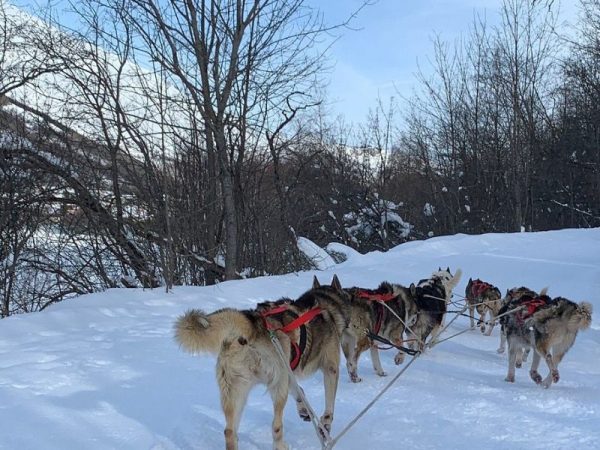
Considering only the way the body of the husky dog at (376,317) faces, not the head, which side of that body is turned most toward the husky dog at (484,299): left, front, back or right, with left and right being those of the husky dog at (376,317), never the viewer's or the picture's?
front

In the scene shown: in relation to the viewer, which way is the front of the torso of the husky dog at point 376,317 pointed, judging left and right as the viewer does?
facing away from the viewer and to the right of the viewer

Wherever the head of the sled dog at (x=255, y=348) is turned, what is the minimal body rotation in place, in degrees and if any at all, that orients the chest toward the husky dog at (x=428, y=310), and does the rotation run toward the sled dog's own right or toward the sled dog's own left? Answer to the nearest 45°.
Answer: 0° — it already faces it

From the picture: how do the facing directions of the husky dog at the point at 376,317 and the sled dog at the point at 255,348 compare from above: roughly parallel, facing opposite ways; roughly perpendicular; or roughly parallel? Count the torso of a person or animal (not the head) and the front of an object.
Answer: roughly parallel

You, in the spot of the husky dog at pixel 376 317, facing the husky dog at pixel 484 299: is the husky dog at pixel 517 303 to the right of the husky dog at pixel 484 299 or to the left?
right

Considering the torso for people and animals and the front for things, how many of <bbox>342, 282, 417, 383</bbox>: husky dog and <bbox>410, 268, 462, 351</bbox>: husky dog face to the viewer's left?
0

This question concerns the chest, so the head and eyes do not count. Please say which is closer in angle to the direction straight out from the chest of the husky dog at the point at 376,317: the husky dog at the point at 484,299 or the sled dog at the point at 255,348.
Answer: the husky dog

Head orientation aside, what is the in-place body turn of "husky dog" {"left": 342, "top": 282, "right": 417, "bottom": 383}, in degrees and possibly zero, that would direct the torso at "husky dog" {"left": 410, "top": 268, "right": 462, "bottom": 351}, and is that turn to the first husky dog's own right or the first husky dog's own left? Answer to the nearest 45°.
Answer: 0° — it already faces it

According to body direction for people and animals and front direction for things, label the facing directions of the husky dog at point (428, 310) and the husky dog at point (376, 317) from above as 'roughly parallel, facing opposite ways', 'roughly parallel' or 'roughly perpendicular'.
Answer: roughly parallel

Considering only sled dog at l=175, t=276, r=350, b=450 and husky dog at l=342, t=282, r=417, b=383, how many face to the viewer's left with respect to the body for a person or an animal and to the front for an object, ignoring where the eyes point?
0

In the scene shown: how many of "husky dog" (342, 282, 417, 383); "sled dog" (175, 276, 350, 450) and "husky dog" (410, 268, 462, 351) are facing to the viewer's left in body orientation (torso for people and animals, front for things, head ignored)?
0

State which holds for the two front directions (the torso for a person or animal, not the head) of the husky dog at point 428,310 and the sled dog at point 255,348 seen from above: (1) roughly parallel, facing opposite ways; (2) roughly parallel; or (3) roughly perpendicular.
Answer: roughly parallel

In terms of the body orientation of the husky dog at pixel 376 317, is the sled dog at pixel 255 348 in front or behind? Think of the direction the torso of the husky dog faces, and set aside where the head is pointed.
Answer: behind

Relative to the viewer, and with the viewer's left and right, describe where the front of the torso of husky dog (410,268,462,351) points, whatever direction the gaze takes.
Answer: facing away from the viewer and to the right of the viewer

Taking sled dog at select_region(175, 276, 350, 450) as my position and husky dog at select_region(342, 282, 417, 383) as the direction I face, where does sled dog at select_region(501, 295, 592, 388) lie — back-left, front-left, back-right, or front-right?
front-right

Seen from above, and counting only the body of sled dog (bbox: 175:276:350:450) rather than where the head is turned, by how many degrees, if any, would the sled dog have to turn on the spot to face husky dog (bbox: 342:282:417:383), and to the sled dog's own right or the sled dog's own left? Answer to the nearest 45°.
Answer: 0° — it already faces it

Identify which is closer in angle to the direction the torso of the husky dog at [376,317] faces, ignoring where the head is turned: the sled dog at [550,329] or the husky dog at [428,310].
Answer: the husky dog

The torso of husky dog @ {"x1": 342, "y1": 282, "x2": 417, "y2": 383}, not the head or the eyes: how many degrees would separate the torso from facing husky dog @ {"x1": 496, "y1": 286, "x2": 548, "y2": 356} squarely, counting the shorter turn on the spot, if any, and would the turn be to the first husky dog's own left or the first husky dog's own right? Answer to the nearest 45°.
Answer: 0° — it already faces it
